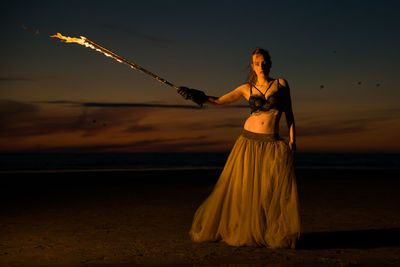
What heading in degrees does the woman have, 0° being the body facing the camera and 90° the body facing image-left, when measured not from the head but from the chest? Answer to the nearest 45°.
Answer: approximately 0°
